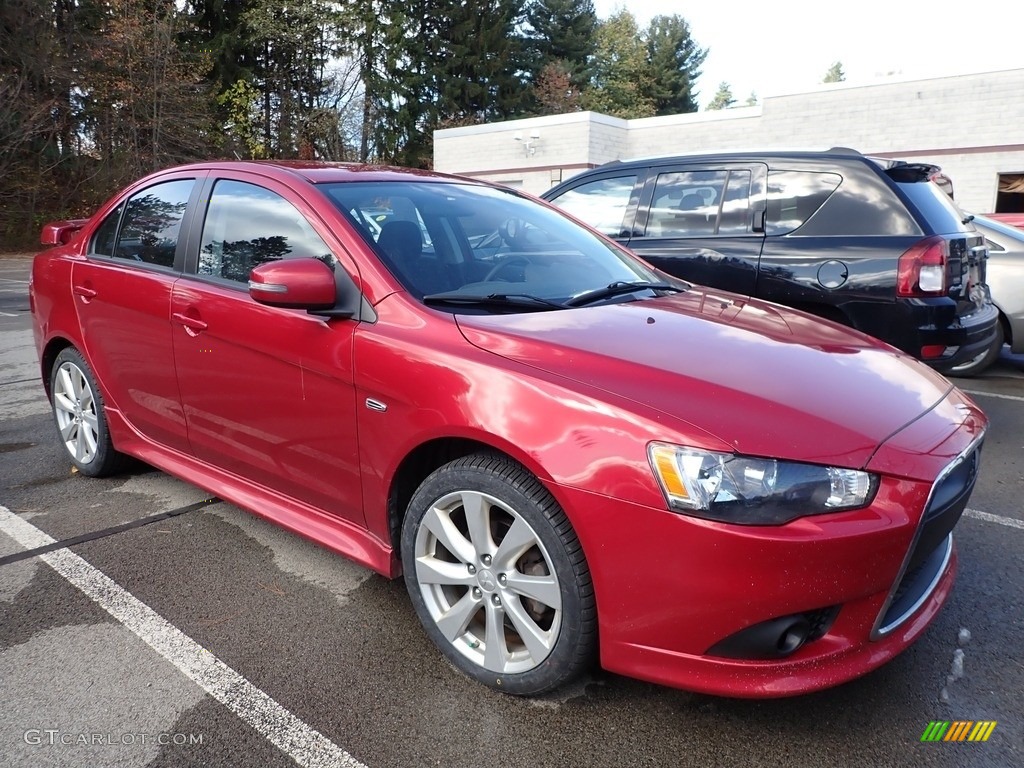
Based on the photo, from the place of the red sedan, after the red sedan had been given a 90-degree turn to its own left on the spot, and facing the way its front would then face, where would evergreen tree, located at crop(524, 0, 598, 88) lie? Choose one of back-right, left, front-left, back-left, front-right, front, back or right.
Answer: front-left

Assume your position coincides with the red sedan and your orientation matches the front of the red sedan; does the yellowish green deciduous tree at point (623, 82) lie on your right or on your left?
on your left

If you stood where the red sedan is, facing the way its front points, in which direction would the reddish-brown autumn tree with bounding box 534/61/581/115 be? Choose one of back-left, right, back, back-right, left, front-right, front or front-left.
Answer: back-left

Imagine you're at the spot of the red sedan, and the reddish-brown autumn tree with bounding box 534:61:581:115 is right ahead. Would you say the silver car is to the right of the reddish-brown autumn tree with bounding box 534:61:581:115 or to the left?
right

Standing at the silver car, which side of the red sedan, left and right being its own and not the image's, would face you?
left

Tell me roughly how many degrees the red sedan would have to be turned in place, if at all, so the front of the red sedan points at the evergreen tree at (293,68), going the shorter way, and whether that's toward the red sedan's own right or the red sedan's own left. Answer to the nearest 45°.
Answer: approximately 135° to the red sedan's own left

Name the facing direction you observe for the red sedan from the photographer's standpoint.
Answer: facing the viewer and to the right of the viewer

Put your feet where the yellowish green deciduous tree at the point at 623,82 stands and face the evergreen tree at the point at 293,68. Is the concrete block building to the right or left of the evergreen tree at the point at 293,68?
left

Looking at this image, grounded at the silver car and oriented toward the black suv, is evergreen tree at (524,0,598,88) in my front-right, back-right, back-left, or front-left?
back-right

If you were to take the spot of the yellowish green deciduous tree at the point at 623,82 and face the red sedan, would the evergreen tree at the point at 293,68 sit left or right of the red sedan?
right

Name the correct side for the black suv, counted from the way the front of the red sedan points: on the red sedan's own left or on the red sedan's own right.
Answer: on the red sedan's own left

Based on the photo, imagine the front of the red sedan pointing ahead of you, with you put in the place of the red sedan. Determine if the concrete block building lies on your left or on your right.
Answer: on your left
